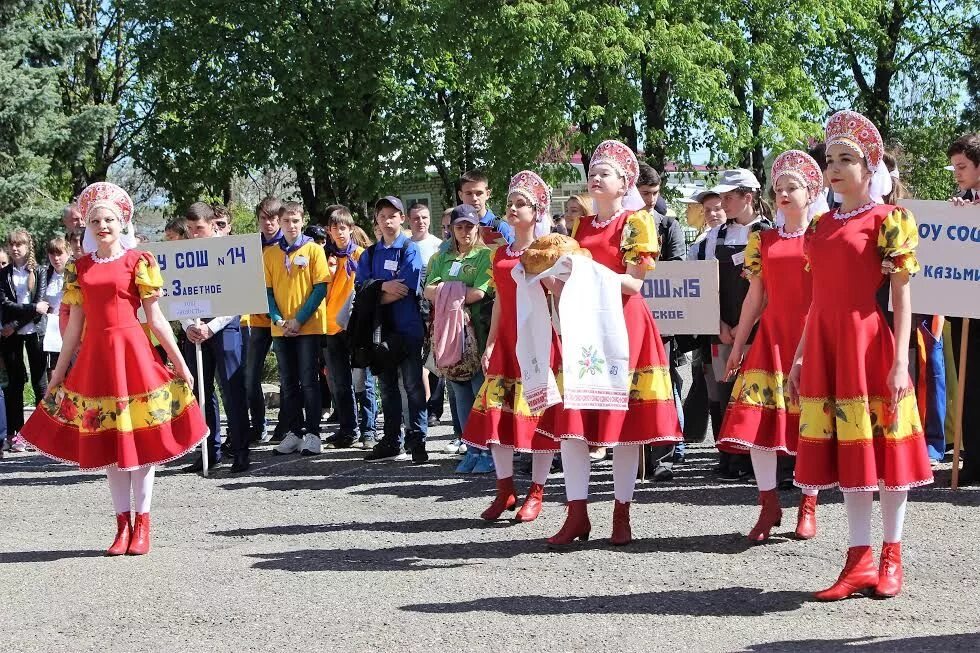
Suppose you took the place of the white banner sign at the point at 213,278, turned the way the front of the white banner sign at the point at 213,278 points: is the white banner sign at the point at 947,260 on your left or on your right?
on your left

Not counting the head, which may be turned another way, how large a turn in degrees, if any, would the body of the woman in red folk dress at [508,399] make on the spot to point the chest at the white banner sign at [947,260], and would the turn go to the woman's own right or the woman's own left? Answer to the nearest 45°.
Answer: approximately 135° to the woman's own left

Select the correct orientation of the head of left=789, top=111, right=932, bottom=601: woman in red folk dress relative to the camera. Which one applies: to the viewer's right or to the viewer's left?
to the viewer's left

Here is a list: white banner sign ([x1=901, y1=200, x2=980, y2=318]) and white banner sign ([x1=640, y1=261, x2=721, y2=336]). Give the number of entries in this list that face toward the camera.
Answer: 2

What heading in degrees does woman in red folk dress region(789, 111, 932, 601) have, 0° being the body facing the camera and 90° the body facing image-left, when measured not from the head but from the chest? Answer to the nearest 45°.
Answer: approximately 45°

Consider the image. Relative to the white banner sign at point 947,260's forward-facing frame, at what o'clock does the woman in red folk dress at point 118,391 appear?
The woman in red folk dress is roughly at 2 o'clock from the white banner sign.

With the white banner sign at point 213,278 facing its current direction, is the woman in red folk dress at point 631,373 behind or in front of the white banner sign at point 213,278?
in front

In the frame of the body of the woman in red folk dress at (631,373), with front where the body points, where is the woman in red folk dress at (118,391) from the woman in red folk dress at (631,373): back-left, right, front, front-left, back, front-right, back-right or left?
front-right

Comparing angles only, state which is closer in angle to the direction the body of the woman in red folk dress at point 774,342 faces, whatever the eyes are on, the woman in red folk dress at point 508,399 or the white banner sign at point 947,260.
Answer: the woman in red folk dress

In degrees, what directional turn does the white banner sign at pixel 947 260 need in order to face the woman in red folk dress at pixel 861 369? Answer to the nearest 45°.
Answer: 0° — it already faces them

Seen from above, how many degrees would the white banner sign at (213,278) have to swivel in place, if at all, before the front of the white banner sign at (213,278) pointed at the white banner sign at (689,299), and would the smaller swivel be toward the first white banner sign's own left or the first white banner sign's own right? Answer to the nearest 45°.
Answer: approximately 45° to the first white banner sign's own left

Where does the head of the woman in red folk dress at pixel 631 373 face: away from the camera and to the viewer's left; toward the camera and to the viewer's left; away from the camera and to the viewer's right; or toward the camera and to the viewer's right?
toward the camera and to the viewer's left

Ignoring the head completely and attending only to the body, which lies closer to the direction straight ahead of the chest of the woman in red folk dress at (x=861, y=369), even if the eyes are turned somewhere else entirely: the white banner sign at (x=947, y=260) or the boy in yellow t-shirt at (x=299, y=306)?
the boy in yellow t-shirt
